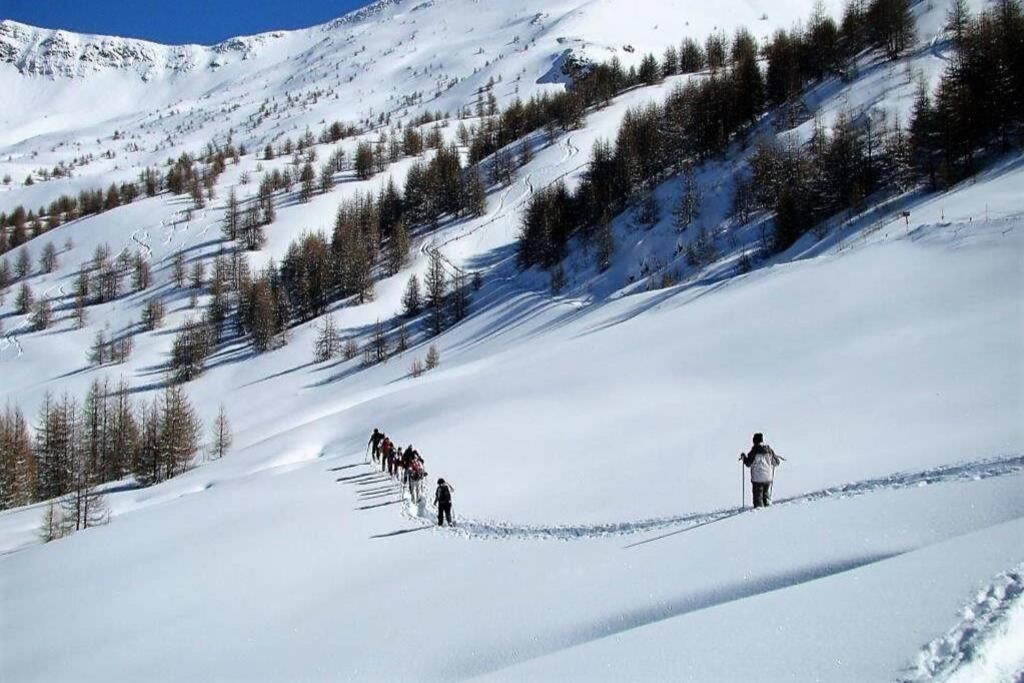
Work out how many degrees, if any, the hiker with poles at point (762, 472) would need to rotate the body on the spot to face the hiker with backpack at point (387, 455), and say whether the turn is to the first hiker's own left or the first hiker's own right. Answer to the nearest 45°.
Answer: approximately 45° to the first hiker's own left

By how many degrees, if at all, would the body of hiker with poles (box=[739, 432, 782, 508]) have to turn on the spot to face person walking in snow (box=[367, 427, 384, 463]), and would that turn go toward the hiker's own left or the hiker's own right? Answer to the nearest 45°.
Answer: approximately 45° to the hiker's own left

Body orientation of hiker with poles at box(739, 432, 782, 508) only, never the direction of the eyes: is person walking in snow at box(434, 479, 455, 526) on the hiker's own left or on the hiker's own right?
on the hiker's own left

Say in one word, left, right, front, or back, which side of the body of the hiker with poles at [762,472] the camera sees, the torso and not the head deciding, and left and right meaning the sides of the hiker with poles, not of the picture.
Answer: back
